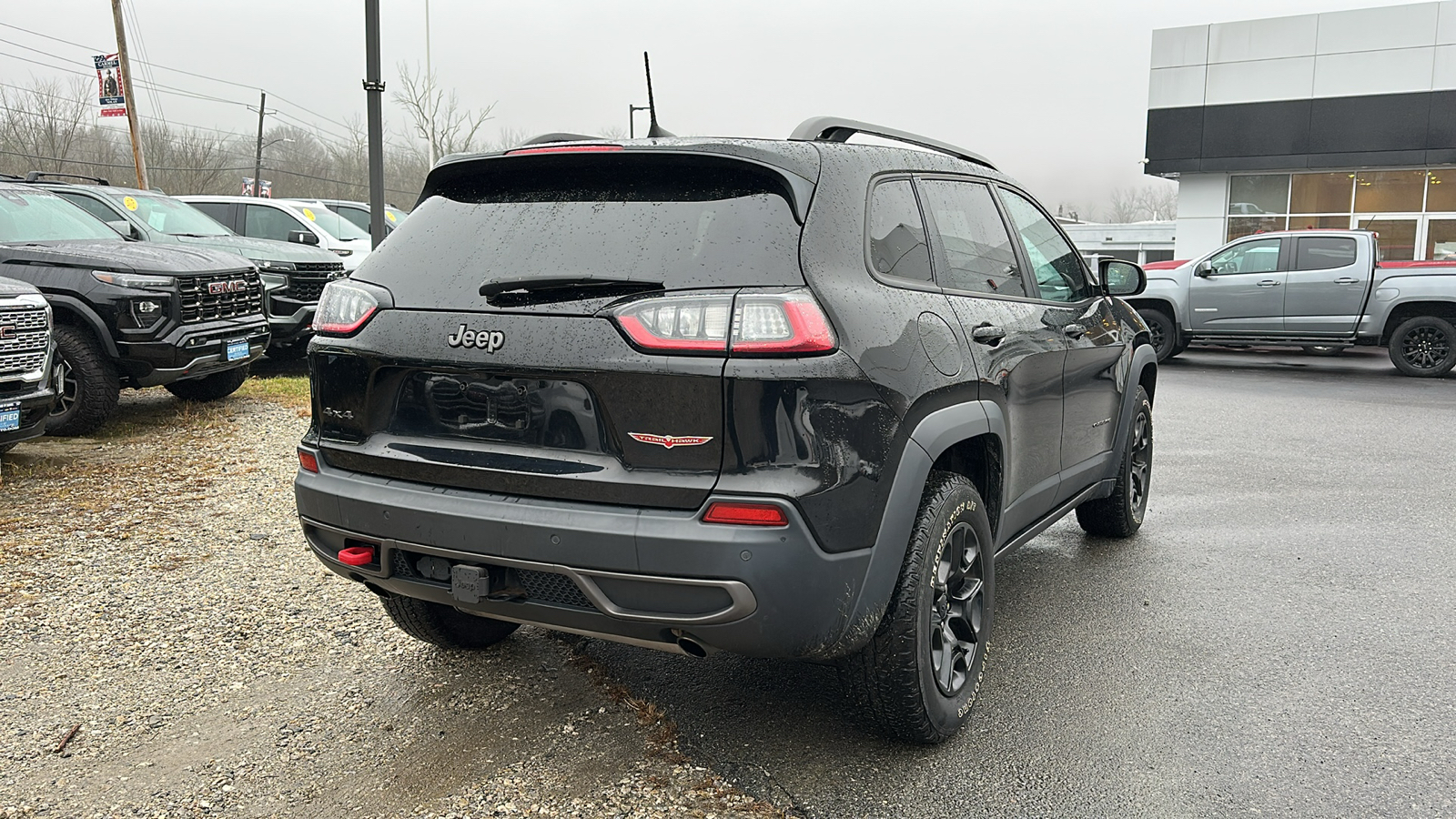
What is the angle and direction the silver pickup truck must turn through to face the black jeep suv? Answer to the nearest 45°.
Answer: approximately 90° to its left

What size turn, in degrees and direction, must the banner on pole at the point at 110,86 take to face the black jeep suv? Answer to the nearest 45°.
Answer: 0° — it already faces it

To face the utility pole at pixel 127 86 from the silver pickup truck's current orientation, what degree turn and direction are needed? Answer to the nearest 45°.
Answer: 0° — it already faces it

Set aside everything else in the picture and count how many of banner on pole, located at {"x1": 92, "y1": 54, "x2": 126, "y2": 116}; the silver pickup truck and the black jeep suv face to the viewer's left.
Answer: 1

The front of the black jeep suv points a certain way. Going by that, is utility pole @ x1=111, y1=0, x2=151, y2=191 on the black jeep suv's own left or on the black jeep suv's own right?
on the black jeep suv's own left

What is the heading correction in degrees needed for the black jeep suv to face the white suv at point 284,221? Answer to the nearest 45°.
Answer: approximately 90° to its left

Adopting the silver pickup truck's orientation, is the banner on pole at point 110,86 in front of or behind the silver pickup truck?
in front

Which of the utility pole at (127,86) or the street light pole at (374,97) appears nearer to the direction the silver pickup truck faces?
the utility pole

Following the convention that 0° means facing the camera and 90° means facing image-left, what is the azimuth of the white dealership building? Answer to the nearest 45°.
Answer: approximately 45°

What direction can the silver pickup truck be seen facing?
to the viewer's left
